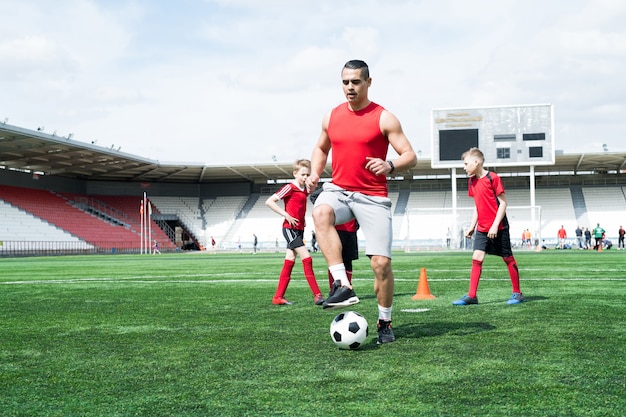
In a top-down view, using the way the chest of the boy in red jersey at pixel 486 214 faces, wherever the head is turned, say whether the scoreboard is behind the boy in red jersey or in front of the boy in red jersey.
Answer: behind

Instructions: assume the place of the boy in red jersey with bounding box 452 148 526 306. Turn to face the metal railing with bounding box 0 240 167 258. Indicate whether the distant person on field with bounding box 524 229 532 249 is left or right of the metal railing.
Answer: right

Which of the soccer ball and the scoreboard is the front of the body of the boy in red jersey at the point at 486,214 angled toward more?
the soccer ball

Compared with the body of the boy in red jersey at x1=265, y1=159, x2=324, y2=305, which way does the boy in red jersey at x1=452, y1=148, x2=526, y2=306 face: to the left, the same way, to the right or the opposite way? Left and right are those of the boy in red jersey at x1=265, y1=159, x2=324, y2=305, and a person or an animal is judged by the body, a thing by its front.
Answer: to the right

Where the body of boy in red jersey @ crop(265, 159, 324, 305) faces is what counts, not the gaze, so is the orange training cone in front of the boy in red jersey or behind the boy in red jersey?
in front

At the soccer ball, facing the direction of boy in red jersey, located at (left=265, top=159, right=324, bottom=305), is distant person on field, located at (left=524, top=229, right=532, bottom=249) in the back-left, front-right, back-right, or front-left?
front-right

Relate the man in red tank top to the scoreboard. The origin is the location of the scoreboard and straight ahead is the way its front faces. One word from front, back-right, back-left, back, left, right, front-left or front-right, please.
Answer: front

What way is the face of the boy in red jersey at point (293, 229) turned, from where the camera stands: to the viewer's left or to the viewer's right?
to the viewer's right

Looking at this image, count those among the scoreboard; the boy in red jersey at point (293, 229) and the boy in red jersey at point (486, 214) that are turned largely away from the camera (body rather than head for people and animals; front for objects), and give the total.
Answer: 0

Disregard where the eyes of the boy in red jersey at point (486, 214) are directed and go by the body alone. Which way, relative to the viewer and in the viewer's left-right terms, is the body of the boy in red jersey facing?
facing the viewer and to the left of the viewer

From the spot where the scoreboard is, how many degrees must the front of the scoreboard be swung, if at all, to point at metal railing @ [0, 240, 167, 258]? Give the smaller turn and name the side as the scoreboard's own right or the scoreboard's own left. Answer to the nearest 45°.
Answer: approximately 90° to the scoreboard's own right

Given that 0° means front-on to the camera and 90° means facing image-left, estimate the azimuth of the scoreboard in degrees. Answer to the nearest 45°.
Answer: approximately 0°

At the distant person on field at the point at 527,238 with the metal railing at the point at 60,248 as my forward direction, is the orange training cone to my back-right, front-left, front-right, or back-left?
front-left

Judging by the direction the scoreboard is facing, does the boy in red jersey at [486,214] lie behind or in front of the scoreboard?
in front

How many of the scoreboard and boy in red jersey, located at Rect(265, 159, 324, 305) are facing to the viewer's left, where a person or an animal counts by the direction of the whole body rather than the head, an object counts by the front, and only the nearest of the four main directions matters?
0

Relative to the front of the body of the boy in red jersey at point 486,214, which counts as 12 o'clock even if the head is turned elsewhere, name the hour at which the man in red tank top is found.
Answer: The man in red tank top is roughly at 11 o'clock from the boy in red jersey.

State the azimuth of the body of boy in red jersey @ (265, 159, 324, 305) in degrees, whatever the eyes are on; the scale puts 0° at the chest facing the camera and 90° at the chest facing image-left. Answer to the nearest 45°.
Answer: approximately 315°
